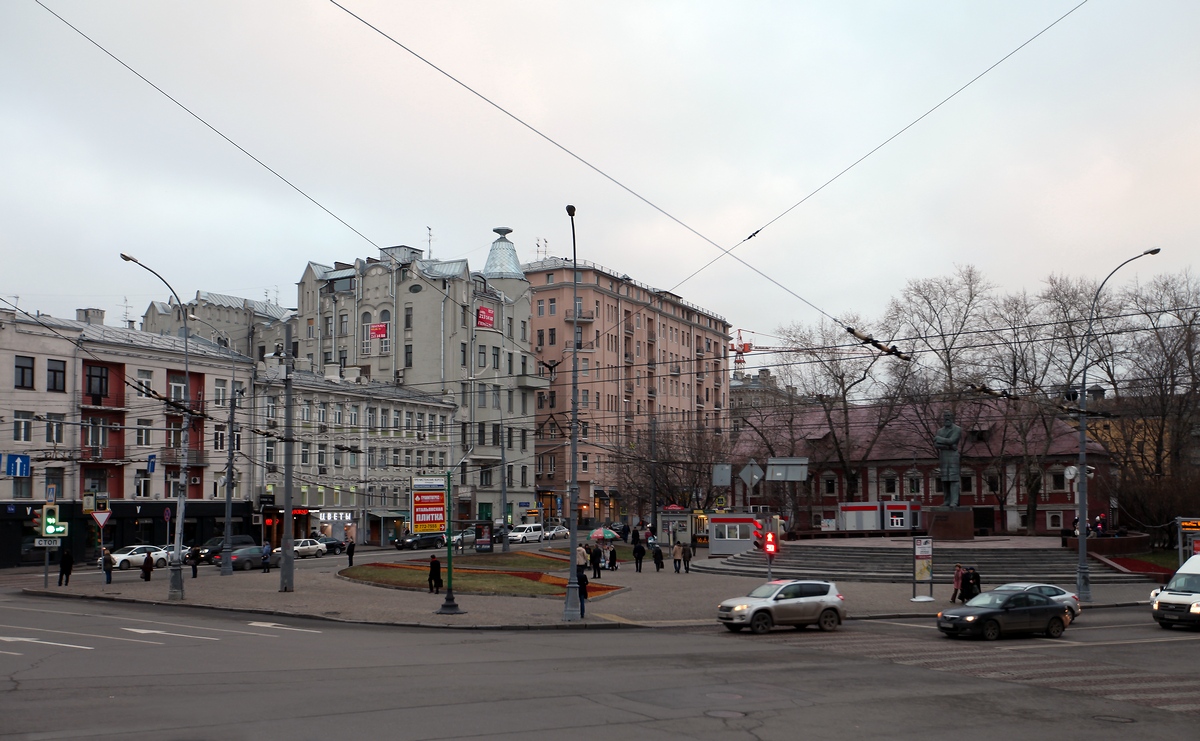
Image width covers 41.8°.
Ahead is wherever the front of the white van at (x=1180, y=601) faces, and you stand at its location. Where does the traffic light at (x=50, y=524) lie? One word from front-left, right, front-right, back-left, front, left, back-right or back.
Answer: front-right

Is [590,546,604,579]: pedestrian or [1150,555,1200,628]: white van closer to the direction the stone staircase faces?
the white van

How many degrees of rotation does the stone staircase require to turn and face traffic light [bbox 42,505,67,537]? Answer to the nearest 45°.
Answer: approximately 45° to its right

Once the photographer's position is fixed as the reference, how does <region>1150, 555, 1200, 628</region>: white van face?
facing the viewer and to the left of the viewer

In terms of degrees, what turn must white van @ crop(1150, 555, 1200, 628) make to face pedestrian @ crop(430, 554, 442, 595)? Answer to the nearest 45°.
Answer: approximately 45° to its right

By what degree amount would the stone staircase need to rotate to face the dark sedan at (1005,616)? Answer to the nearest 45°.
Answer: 0° — it already faces it

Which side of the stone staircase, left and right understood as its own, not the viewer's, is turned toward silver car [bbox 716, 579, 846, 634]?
front

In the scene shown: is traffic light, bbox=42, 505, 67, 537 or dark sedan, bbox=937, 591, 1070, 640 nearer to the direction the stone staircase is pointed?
the dark sedan

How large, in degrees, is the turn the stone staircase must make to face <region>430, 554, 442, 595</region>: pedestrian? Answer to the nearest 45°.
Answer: approximately 45° to its right

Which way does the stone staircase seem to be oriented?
toward the camera

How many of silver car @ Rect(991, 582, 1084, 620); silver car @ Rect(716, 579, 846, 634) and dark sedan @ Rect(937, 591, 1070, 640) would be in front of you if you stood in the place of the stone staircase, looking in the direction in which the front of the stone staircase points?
3
